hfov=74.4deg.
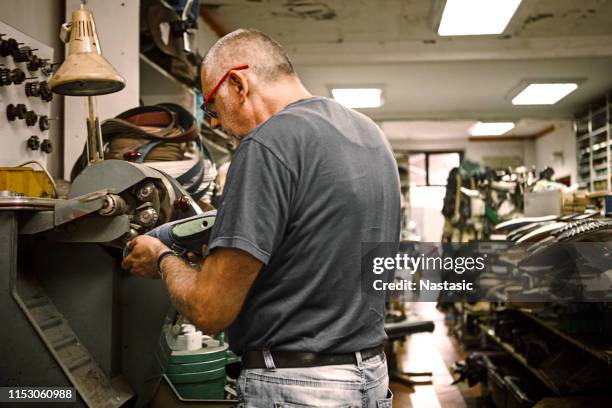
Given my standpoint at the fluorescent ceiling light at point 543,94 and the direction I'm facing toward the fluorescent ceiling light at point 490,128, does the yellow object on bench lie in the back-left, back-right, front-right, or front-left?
back-left

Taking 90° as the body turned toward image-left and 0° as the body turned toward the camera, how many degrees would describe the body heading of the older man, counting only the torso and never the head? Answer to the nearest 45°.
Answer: approximately 135°

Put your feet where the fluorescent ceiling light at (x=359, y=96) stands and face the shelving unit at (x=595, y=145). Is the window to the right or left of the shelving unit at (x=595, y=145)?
left

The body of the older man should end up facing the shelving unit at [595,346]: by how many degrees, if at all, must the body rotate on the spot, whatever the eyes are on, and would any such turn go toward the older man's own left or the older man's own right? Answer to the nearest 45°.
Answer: approximately 90° to the older man's own right

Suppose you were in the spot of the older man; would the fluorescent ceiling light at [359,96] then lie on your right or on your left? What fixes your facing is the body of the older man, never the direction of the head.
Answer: on your right

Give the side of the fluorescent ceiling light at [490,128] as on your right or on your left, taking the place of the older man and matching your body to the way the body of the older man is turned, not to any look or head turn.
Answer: on your right

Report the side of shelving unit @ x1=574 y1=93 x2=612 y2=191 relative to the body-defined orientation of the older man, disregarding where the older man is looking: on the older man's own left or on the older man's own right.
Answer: on the older man's own right

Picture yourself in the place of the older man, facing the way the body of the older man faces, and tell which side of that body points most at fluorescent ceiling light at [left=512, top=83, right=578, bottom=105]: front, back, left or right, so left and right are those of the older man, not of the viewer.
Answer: right
